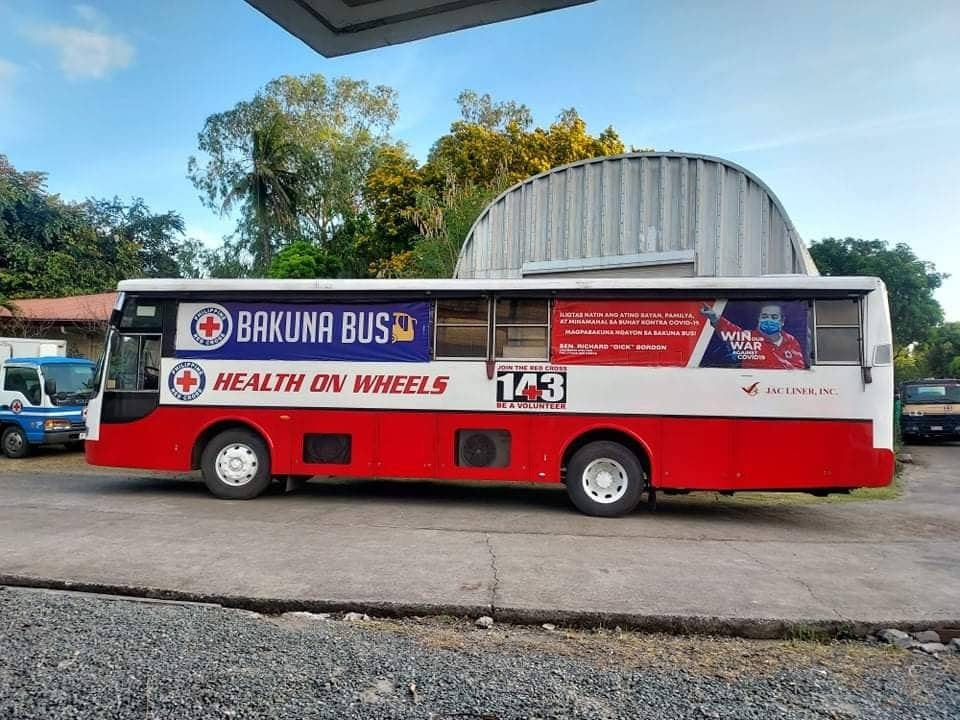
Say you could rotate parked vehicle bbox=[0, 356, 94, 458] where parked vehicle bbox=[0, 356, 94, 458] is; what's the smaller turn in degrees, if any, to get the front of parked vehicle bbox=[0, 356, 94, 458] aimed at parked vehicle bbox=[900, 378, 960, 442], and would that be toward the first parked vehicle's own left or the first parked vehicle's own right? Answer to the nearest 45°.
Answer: approximately 45° to the first parked vehicle's own left

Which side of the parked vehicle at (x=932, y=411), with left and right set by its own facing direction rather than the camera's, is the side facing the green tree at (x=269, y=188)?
right

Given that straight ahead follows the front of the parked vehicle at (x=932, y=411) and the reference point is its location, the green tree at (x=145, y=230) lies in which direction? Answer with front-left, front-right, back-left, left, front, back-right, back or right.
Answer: right

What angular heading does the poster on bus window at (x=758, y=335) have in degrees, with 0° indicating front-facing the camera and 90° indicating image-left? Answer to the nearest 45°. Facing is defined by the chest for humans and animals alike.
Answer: approximately 0°

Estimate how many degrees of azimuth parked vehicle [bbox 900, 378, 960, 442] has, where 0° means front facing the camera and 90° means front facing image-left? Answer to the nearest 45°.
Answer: approximately 0°

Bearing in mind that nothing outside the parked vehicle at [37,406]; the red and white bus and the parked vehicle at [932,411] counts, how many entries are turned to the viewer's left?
1

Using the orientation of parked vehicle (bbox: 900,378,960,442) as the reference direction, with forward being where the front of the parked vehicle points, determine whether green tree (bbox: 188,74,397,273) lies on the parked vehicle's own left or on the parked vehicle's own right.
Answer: on the parked vehicle's own right

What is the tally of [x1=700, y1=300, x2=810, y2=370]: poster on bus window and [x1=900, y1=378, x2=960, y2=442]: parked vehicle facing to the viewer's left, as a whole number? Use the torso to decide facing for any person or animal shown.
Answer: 0

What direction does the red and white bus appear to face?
to the viewer's left

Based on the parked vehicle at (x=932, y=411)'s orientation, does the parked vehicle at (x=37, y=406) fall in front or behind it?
in front
